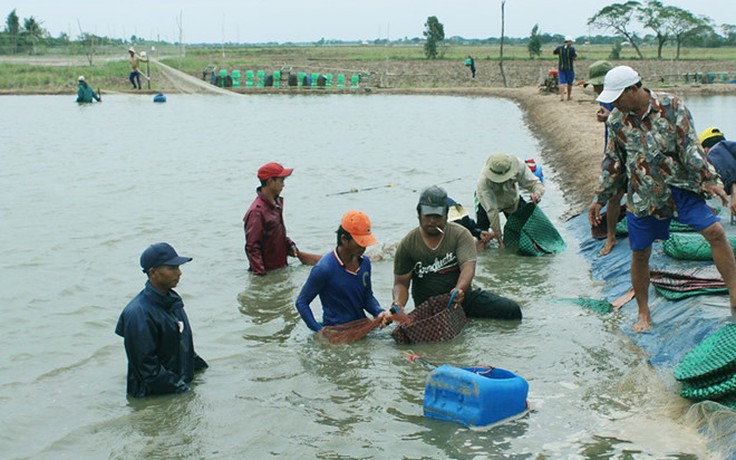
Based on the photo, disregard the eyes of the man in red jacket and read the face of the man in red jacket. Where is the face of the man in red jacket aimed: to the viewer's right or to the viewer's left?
to the viewer's right

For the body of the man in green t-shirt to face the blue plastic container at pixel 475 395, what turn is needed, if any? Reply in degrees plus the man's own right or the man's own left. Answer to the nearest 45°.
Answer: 0° — they already face it

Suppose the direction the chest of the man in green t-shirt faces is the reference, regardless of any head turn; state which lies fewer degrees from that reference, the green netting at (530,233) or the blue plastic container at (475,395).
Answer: the blue plastic container

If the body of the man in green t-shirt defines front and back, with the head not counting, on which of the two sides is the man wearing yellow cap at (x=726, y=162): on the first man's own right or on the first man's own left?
on the first man's own left

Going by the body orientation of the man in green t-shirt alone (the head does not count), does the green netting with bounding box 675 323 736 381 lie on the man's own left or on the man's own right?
on the man's own left

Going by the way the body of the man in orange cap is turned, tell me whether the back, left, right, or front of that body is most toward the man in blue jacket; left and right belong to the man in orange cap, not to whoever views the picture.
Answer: right

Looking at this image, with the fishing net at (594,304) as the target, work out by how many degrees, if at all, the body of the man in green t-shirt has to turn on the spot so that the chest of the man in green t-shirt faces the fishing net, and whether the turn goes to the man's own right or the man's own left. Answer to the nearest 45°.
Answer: approximately 135° to the man's own left

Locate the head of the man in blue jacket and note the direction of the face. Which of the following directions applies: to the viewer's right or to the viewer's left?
to the viewer's right
